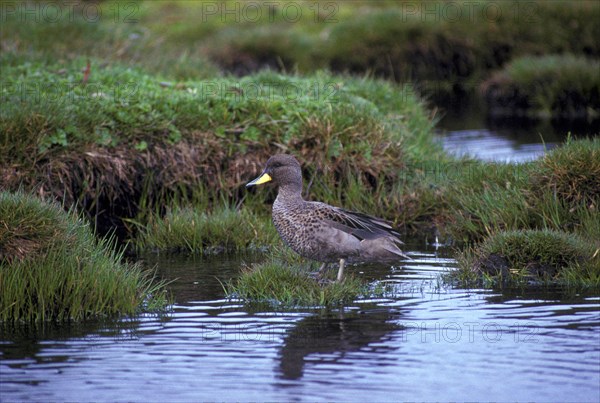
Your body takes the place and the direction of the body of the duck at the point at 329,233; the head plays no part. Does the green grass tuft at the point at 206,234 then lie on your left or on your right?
on your right

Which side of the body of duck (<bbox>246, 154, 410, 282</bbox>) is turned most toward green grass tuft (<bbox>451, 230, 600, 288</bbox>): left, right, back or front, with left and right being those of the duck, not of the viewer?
back

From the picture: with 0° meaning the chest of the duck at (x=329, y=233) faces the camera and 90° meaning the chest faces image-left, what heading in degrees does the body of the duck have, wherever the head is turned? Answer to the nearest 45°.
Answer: approximately 90°
